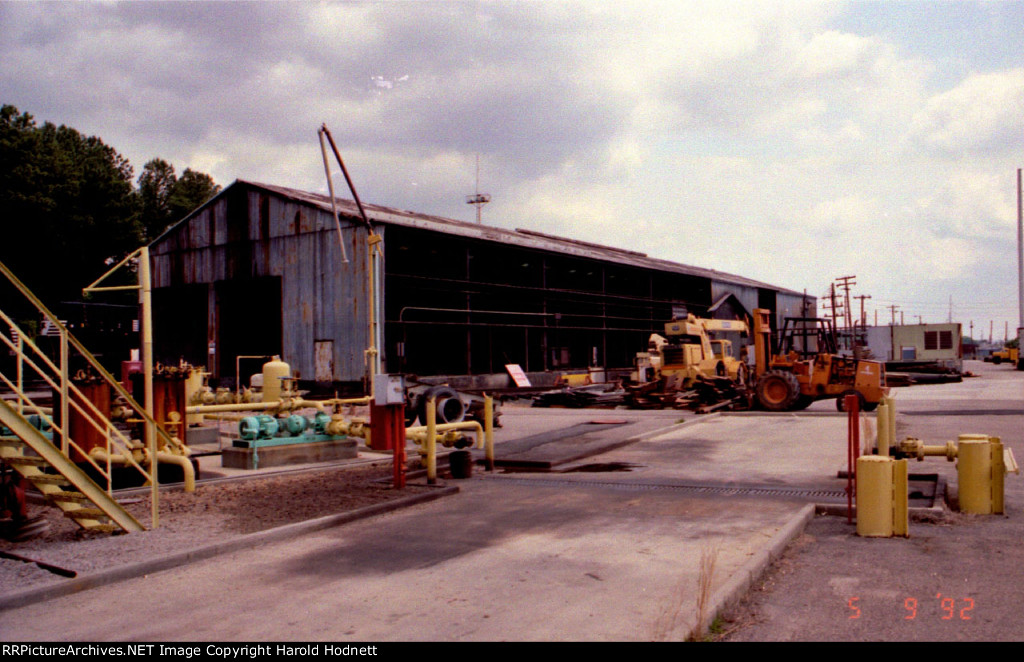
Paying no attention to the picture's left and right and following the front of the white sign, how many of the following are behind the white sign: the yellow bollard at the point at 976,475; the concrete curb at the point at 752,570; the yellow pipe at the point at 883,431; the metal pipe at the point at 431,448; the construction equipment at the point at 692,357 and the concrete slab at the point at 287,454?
0

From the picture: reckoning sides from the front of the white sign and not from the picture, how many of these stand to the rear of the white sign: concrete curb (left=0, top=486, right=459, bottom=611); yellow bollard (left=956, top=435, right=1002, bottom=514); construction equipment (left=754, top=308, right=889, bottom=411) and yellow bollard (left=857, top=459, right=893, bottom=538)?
0

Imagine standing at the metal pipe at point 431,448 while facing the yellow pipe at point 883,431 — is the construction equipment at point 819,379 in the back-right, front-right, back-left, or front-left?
front-left

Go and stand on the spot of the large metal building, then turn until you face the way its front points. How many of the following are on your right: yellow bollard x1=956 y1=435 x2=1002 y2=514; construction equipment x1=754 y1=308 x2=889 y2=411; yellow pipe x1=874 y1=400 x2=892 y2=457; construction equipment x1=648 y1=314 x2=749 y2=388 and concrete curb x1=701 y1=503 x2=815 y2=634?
0

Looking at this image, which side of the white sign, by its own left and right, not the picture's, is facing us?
front

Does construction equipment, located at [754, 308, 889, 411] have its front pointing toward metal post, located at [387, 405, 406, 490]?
no

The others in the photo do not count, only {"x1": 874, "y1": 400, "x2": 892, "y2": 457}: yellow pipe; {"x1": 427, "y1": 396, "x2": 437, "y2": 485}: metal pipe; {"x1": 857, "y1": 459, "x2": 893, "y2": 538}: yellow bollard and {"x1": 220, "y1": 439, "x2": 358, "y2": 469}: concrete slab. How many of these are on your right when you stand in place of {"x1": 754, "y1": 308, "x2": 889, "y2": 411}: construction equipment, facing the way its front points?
0

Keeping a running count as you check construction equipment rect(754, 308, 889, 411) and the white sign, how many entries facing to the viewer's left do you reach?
1

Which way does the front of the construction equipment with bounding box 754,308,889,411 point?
to the viewer's left

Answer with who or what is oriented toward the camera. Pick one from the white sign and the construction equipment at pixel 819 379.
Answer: the white sign

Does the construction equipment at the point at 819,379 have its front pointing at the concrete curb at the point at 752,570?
no

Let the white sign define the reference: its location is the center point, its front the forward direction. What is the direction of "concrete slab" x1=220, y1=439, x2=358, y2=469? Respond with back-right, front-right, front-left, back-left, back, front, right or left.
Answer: front

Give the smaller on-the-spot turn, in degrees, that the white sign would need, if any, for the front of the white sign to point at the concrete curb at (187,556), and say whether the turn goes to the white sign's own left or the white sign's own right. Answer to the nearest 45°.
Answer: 0° — it already faces it

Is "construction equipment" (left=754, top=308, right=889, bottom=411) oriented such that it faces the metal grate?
no

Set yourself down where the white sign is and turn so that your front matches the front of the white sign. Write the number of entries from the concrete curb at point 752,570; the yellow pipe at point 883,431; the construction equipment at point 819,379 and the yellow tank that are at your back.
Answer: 0

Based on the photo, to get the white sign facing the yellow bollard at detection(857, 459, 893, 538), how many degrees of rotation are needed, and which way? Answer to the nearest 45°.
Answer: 0° — it already faces it

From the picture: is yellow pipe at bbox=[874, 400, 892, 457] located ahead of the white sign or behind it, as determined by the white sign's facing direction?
ahead
